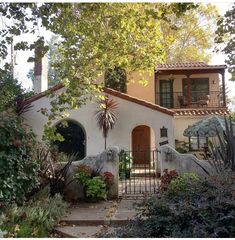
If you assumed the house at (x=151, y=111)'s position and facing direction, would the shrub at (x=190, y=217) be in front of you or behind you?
in front

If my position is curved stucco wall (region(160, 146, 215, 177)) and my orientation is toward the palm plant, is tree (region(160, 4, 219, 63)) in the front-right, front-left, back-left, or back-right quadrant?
front-right

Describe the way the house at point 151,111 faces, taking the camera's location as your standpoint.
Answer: facing the viewer

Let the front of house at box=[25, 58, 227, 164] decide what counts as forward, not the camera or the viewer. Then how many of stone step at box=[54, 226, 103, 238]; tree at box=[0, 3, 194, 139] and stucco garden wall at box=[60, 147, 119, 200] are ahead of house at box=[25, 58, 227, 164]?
3

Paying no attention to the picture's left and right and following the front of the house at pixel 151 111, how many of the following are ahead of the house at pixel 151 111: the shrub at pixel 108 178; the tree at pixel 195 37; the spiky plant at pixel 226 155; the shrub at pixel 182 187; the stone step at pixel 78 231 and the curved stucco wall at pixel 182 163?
5

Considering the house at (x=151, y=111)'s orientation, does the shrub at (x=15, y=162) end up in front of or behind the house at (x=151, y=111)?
in front

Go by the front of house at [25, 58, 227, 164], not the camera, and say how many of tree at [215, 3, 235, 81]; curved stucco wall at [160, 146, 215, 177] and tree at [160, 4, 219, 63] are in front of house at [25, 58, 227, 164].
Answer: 2

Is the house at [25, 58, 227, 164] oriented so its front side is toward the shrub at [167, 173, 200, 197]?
yes

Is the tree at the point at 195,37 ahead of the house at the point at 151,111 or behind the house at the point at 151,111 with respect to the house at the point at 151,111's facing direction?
behind

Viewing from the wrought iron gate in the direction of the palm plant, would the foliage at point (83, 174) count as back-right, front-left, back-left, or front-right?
front-left

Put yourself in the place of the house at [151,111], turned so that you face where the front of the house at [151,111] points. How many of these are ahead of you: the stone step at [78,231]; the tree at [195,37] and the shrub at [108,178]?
2

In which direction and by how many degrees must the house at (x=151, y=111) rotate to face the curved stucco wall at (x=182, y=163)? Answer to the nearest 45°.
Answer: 0° — it already faces it

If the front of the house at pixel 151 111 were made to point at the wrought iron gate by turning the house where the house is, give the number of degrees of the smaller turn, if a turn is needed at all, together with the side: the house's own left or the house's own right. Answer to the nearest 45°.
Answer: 0° — it already faces it
